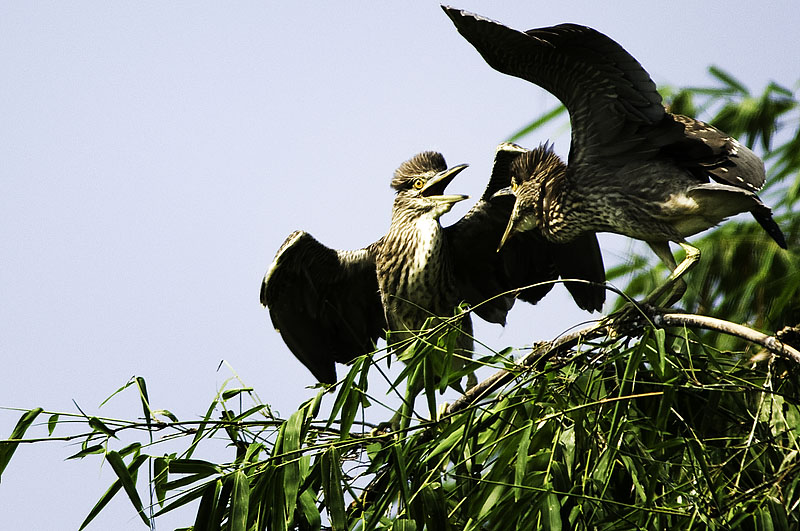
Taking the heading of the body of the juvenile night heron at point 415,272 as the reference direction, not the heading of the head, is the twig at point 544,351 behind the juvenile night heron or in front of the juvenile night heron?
in front

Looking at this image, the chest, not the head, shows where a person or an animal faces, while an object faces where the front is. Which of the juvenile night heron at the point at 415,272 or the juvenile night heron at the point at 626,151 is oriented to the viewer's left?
the juvenile night heron at the point at 626,151

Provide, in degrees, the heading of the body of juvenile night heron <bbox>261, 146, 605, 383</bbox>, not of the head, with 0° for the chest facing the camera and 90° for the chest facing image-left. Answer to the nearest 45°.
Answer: approximately 315°

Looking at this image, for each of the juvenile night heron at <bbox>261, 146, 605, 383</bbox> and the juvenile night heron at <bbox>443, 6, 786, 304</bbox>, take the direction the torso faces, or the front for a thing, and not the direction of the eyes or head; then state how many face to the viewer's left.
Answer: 1

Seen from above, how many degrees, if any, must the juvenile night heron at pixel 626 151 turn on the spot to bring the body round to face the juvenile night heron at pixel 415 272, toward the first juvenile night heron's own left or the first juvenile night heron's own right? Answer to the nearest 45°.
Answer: approximately 45° to the first juvenile night heron's own right

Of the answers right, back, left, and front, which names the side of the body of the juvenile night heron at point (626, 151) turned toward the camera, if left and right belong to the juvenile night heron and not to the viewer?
left
